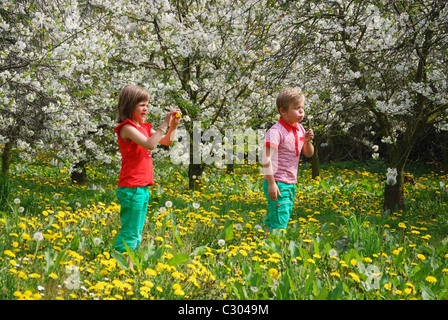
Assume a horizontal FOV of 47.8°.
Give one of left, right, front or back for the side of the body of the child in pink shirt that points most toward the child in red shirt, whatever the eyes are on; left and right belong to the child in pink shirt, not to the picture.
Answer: right

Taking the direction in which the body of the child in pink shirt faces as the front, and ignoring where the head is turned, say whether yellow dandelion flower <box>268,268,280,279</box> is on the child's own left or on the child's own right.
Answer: on the child's own right

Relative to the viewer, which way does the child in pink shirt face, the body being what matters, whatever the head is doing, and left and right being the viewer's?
facing the viewer and to the right of the viewer

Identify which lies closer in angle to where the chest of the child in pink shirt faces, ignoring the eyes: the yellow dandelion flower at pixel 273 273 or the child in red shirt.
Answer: the yellow dandelion flower

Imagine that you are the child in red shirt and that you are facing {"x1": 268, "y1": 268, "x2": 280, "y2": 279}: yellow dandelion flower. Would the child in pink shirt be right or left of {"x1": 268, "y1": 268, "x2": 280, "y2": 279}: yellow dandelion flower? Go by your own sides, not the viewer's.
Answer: left
